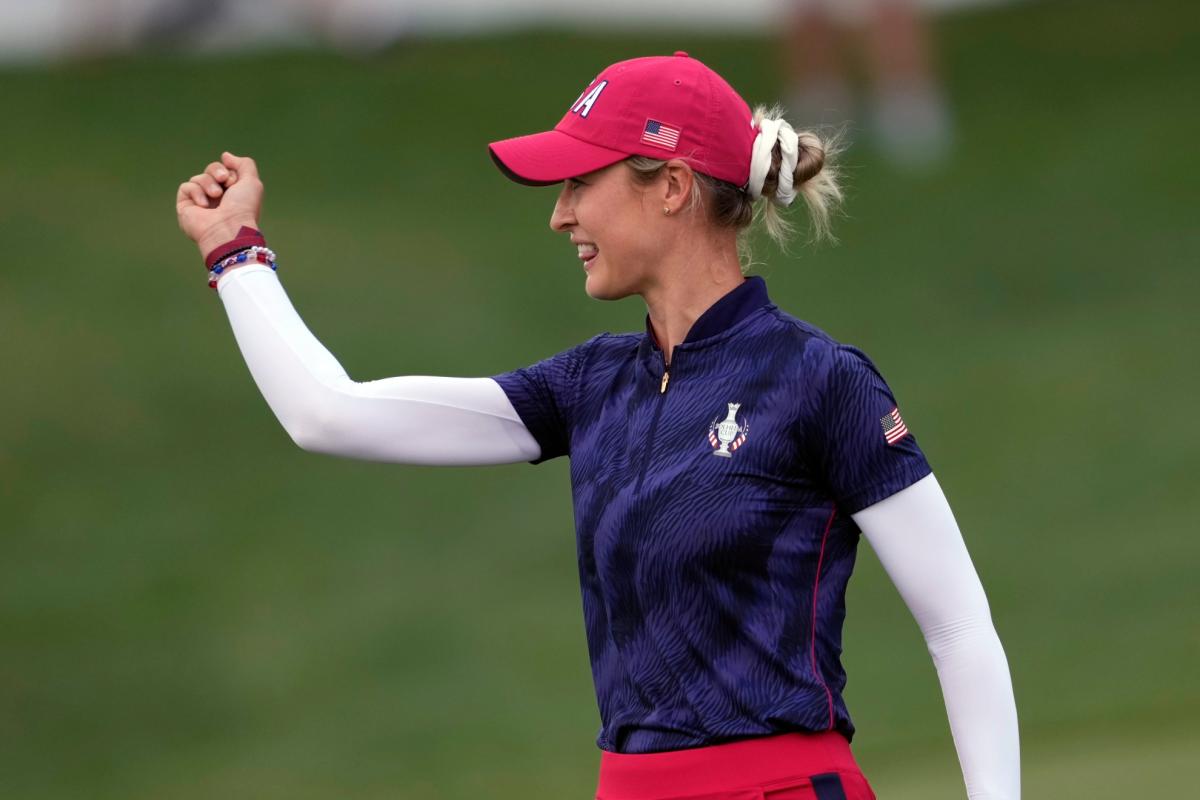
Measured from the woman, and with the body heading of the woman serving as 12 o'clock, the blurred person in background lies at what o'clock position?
The blurred person in background is roughly at 5 o'clock from the woman.

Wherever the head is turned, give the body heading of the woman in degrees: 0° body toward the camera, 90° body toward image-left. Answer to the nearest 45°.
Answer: approximately 45°
